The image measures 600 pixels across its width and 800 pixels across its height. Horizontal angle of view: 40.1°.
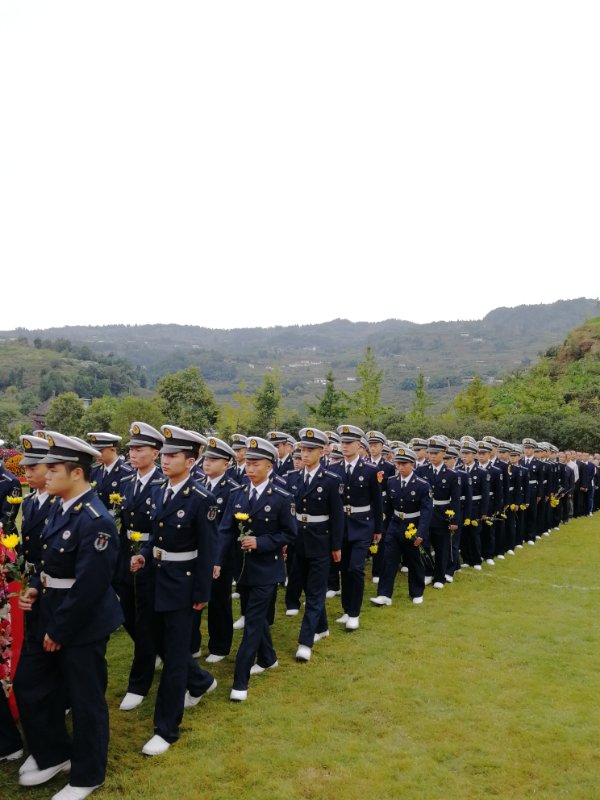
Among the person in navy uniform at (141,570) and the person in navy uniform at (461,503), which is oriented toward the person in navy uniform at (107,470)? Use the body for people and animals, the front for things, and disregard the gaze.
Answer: the person in navy uniform at (461,503)

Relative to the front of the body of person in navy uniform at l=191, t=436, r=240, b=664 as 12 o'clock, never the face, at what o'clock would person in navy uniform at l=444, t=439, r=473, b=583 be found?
person in navy uniform at l=444, t=439, r=473, b=583 is roughly at 6 o'clock from person in navy uniform at l=191, t=436, r=240, b=664.

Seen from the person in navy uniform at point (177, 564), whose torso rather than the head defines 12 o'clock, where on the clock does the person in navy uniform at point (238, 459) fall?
the person in navy uniform at point (238, 459) is roughly at 5 o'clock from the person in navy uniform at point (177, 564).

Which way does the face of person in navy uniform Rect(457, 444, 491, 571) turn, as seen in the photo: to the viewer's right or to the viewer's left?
to the viewer's left

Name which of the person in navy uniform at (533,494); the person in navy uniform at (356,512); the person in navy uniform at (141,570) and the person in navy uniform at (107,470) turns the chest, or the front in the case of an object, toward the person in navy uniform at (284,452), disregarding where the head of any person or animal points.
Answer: the person in navy uniform at (533,494)

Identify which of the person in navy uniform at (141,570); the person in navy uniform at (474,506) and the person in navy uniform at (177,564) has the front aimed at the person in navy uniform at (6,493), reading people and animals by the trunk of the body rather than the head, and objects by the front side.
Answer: the person in navy uniform at (474,506)

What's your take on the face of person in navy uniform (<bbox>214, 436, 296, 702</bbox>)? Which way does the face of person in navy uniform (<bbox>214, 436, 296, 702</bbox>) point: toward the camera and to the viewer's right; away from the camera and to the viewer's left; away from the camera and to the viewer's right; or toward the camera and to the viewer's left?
toward the camera and to the viewer's left

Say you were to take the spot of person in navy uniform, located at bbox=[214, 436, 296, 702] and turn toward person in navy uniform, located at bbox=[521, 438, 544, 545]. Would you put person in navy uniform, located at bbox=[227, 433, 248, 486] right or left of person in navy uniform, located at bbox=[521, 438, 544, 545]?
left

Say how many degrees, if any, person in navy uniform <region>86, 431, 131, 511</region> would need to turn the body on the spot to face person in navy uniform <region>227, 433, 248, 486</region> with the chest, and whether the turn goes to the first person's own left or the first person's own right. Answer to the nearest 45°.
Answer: approximately 180°

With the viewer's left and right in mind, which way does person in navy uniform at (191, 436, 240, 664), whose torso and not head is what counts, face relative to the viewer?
facing the viewer and to the left of the viewer

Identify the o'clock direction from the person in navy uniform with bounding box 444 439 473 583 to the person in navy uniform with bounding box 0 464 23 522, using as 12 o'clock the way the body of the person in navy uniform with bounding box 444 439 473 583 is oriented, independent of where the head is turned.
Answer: the person in navy uniform with bounding box 0 464 23 522 is roughly at 12 o'clock from the person in navy uniform with bounding box 444 439 473 583.

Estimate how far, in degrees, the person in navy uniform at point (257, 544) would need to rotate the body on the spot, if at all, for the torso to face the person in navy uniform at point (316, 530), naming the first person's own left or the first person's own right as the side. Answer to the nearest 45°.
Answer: approximately 180°

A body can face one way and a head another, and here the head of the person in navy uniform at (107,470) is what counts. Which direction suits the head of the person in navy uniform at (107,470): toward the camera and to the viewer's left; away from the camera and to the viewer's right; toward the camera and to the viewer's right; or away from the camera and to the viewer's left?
toward the camera and to the viewer's left

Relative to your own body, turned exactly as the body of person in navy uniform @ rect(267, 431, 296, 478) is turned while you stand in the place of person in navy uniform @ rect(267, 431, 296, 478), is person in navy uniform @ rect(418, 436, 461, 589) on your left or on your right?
on your left

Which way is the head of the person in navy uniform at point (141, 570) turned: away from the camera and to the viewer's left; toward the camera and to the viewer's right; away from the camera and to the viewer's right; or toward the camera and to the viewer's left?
toward the camera and to the viewer's left

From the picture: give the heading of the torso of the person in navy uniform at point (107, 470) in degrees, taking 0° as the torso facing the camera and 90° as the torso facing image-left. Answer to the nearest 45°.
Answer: approximately 45°

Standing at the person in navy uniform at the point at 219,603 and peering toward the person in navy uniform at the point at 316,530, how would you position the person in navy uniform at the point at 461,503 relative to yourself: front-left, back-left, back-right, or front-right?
front-left

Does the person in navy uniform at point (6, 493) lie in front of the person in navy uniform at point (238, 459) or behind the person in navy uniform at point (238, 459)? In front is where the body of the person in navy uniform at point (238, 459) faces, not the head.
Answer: in front

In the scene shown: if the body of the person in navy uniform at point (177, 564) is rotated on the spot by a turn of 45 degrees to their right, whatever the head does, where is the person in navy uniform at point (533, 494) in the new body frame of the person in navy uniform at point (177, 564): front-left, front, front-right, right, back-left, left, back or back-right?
back-right
